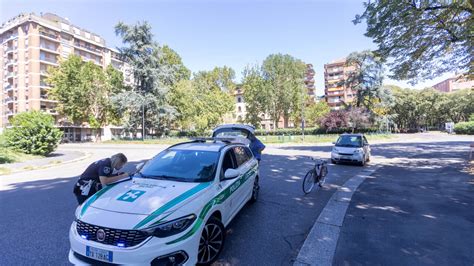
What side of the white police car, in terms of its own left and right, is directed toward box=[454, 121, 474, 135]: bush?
back

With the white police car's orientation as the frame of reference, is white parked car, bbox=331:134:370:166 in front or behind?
behind

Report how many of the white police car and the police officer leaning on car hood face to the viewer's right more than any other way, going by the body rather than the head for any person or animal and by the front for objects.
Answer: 1

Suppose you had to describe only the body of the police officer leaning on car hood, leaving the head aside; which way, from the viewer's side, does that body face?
to the viewer's right

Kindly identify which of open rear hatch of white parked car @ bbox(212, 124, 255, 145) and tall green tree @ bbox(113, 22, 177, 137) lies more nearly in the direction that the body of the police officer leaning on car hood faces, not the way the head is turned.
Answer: the open rear hatch of white parked car

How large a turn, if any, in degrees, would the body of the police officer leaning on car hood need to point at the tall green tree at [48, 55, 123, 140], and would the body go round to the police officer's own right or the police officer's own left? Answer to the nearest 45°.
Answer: approximately 90° to the police officer's own left

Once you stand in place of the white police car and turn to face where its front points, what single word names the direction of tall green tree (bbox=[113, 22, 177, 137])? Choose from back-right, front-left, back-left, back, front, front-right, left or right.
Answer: back-right

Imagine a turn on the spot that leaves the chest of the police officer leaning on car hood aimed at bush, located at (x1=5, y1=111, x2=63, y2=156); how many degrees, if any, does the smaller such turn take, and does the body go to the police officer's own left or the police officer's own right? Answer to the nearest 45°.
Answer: approximately 90° to the police officer's own left

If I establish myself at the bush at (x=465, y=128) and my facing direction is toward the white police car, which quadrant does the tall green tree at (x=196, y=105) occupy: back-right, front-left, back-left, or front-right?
front-right

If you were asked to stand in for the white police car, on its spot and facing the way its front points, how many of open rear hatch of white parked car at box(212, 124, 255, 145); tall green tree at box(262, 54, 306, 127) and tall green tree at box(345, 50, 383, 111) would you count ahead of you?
0

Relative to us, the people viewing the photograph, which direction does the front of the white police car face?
facing the viewer and to the left of the viewer

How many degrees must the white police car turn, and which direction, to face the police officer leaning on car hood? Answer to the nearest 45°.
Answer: approximately 90° to its right

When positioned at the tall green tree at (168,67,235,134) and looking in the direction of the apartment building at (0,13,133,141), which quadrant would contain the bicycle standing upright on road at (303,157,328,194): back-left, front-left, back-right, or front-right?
back-left
